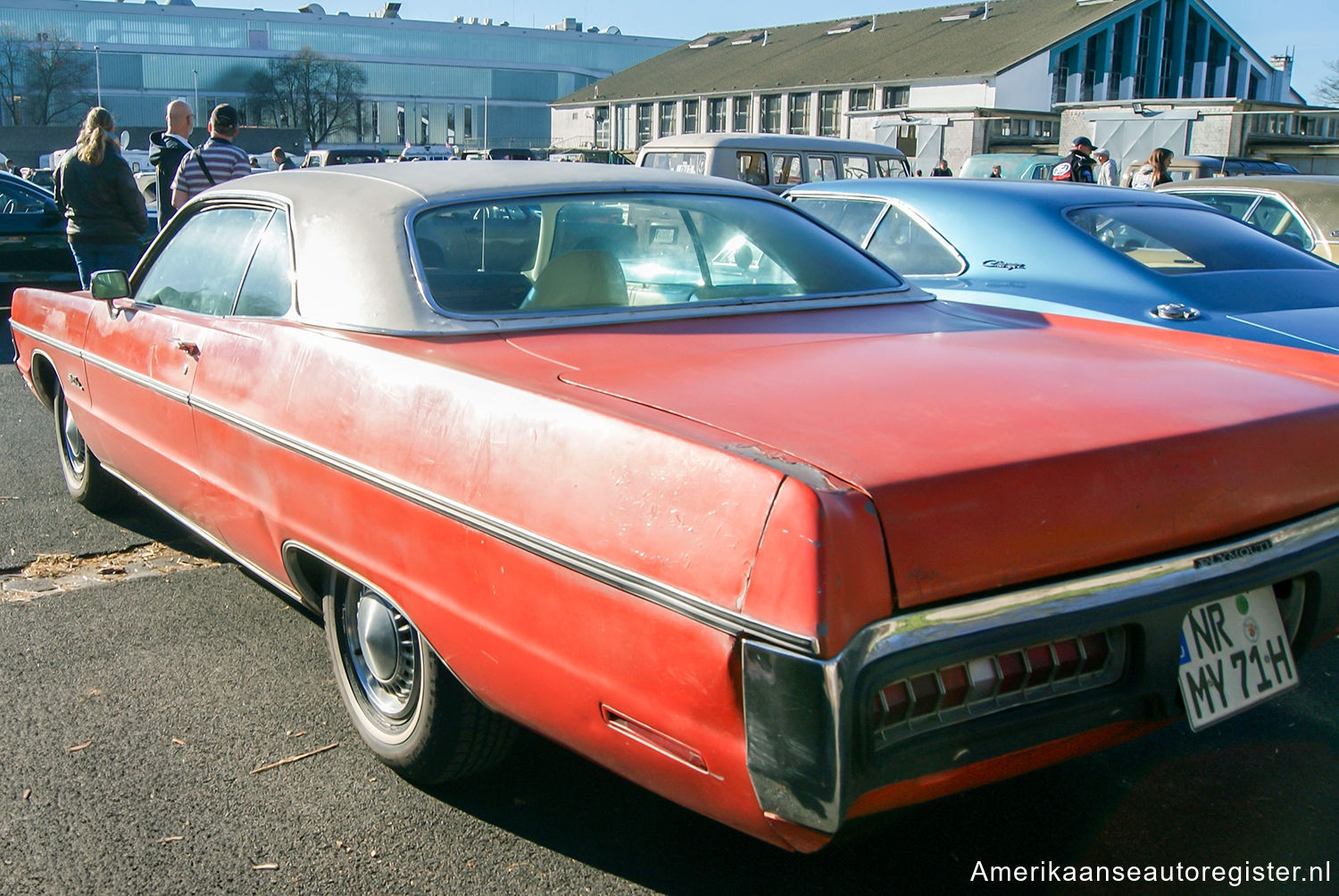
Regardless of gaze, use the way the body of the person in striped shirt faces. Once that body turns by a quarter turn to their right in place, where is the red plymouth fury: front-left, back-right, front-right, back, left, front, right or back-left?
right

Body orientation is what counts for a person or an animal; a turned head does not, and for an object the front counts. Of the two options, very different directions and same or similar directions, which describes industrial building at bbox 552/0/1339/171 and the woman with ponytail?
very different directions

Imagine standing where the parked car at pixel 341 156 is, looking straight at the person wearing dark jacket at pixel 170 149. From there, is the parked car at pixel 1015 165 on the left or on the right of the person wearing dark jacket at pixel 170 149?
left

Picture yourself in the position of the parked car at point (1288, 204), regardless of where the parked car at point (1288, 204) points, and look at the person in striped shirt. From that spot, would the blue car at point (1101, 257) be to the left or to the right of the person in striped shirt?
left

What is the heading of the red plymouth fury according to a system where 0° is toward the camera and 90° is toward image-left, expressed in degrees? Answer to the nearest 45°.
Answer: approximately 135°

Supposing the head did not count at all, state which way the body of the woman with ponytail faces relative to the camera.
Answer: away from the camera

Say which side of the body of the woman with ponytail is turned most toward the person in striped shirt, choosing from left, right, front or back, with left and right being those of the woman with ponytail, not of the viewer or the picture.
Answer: right

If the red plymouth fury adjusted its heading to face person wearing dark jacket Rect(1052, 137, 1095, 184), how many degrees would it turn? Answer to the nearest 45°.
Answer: approximately 45° to its right
